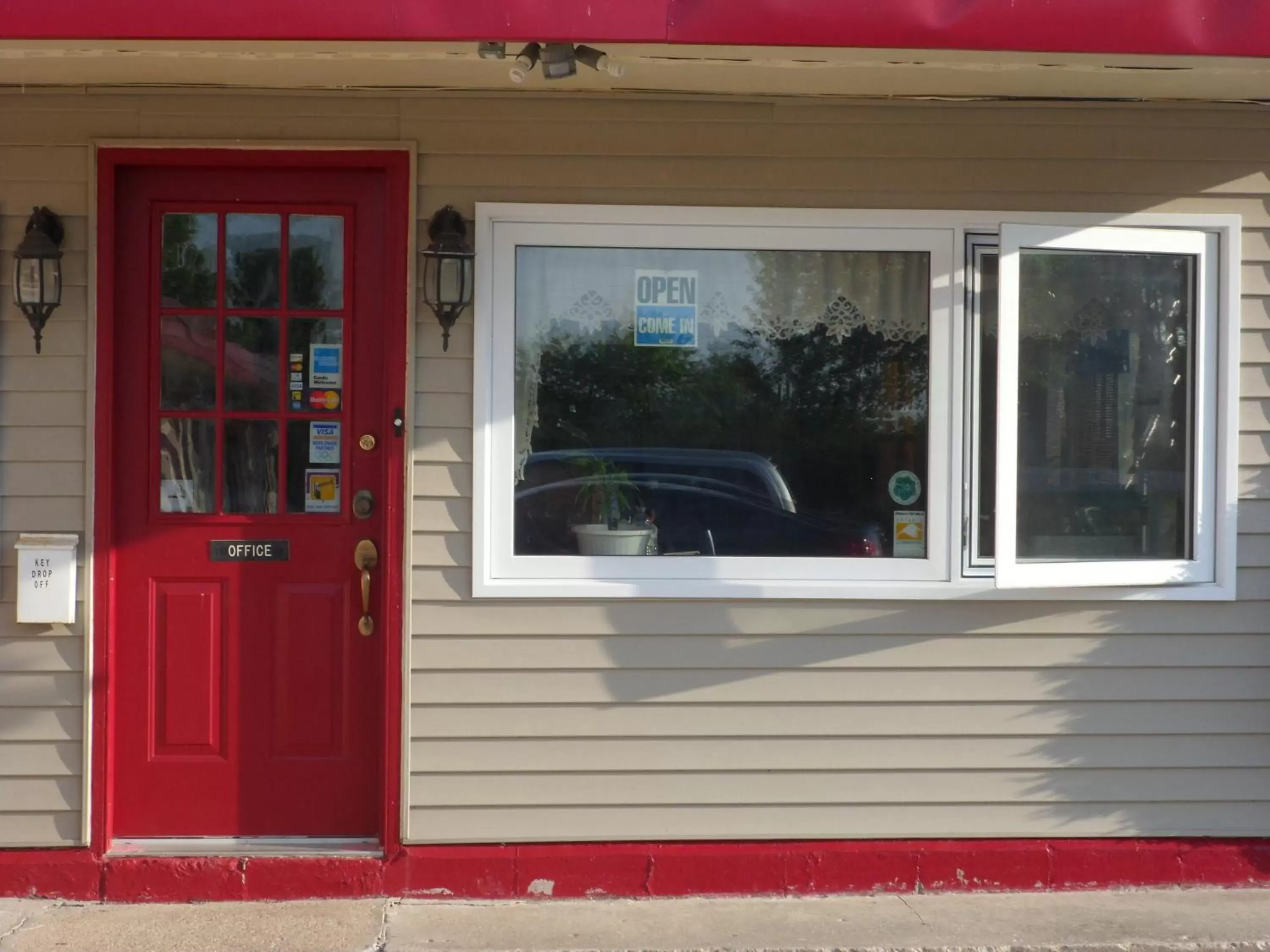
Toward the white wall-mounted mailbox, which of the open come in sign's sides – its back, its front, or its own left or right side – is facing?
right

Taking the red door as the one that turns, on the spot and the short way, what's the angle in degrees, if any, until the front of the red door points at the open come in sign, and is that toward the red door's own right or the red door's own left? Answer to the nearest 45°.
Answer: approximately 90° to the red door's own left

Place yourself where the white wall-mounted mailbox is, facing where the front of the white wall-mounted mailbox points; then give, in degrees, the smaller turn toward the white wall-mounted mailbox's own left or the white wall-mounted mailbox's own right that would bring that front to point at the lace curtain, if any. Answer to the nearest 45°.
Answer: approximately 90° to the white wall-mounted mailbox's own left

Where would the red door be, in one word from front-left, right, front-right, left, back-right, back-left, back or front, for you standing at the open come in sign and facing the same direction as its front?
right

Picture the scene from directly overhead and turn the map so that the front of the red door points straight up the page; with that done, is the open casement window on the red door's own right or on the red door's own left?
on the red door's own left

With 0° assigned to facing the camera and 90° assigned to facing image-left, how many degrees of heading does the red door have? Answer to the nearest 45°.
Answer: approximately 0°

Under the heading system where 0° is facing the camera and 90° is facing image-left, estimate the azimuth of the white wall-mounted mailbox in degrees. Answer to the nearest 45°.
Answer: approximately 0°

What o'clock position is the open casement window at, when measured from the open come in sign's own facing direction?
The open casement window is roughly at 9 o'clock from the open come in sign.

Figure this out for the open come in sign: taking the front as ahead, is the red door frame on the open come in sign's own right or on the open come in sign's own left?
on the open come in sign's own right
